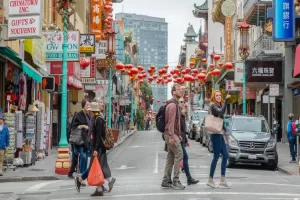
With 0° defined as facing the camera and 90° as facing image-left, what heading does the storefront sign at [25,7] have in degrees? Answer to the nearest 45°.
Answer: approximately 0°
